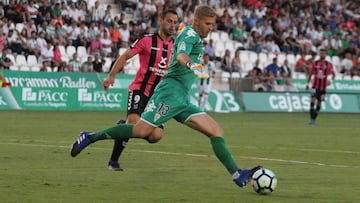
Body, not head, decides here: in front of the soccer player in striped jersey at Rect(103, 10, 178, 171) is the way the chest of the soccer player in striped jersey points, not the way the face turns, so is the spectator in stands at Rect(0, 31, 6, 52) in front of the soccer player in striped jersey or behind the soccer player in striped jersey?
behind

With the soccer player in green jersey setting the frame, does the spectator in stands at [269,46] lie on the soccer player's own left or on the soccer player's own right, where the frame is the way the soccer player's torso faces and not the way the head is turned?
on the soccer player's own left

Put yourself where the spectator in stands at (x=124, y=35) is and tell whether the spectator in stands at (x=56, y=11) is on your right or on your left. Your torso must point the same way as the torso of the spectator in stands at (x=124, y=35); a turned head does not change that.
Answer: on your right

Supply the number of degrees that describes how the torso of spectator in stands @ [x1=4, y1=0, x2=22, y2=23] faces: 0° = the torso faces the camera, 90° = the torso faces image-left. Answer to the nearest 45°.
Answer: approximately 315°
